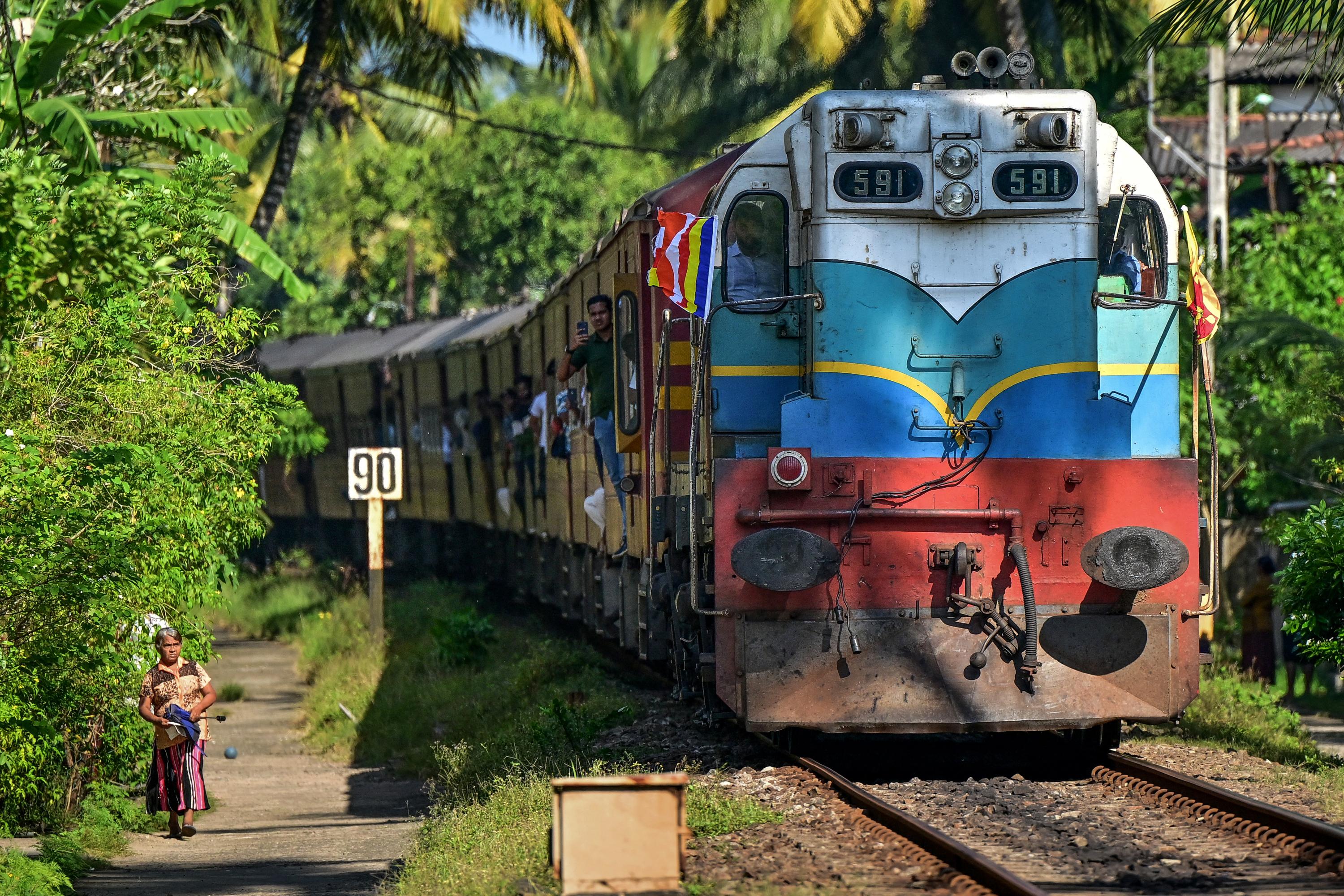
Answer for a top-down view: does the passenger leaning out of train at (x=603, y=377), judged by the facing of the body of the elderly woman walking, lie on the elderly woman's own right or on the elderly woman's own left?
on the elderly woman's own left

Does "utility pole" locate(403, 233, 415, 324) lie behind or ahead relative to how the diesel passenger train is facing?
behind

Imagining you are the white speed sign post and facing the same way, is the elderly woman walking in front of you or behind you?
in front

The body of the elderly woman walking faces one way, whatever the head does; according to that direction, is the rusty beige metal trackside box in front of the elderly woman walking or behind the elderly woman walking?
in front

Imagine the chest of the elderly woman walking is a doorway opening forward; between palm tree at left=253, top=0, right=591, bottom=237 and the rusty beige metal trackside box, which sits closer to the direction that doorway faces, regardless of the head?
the rusty beige metal trackside box

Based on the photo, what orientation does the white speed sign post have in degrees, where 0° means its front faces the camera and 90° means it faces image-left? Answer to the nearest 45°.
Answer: approximately 0°

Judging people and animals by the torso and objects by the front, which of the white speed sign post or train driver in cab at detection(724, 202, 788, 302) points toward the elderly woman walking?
the white speed sign post
